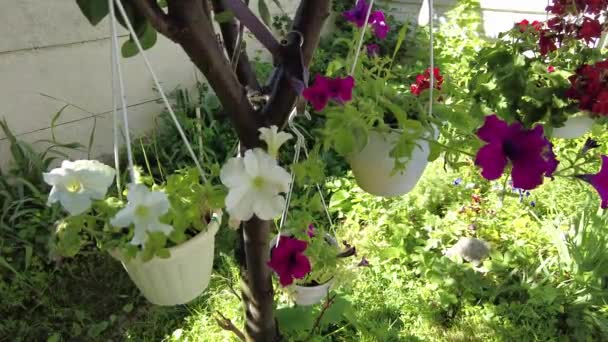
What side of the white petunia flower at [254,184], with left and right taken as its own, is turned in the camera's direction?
front

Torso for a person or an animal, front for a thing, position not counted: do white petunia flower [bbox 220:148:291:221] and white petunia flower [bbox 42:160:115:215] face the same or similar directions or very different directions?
same or similar directions

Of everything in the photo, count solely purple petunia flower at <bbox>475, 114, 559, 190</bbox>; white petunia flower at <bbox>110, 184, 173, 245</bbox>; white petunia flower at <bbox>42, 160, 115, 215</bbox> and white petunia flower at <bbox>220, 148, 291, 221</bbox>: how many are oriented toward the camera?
4

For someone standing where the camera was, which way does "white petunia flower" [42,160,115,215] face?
facing the viewer

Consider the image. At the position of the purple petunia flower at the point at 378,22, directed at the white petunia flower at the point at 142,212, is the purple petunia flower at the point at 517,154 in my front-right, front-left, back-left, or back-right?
front-left

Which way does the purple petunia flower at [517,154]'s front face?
toward the camera
